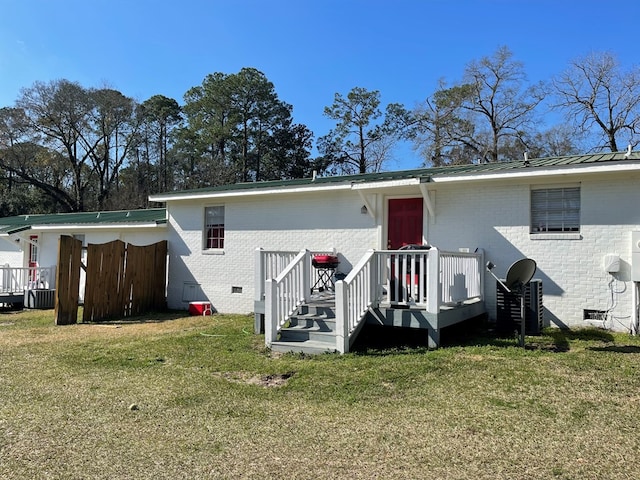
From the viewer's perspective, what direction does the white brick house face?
toward the camera

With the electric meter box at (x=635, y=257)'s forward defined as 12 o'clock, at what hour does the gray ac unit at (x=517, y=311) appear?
The gray ac unit is roughly at 2 o'clock from the electric meter box.

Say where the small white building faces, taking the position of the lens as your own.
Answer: facing the viewer

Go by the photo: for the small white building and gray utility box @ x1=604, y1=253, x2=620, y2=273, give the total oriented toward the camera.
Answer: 2

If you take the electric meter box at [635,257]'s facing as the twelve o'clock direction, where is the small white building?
The small white building is roughly at 3 o'clock from the electric meter box.

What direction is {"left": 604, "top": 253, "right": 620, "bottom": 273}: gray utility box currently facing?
toward the camera

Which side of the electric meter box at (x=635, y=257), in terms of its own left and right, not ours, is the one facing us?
front

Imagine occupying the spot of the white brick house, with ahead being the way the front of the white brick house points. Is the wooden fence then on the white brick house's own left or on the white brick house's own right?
on the white brick house's own right

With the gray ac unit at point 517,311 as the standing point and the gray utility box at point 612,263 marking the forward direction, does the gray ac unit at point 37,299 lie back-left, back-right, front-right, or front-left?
back-left

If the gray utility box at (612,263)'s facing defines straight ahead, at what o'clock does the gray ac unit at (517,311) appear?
The gray ac unit is roughly at 2 o'clock from the gray utility box.

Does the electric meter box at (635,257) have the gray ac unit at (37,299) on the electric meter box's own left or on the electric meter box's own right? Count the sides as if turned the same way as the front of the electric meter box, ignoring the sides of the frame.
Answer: on the electric meter box's own right
